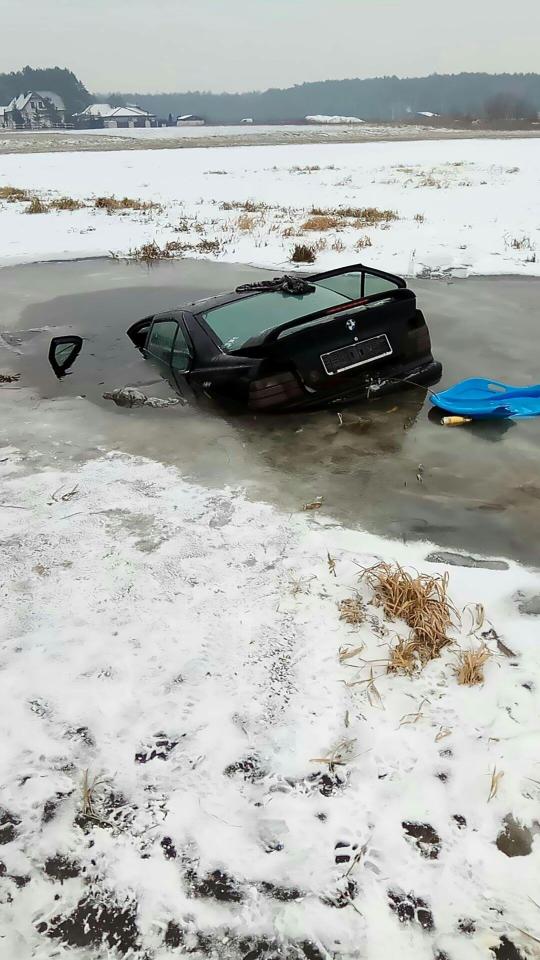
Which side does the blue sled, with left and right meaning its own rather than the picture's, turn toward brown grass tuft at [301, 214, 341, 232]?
right

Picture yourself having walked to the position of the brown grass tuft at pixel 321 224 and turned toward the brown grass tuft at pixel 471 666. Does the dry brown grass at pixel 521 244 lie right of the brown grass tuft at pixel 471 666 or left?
left

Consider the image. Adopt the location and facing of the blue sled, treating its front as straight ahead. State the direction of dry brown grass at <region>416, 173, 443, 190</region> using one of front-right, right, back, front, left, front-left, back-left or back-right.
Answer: right

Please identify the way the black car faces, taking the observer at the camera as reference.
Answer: facing away from the viewer and to the left of the viewer

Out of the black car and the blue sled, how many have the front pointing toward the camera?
0

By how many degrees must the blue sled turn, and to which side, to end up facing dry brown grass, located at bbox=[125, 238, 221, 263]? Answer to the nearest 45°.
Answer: approximately 45° to its right

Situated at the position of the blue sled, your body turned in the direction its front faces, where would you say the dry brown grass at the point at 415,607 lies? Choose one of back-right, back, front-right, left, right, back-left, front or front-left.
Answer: left

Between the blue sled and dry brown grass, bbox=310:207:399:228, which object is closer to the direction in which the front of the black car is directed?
the dry brown grass

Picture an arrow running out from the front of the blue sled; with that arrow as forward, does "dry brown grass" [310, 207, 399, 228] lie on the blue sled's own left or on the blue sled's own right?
on the blue sled's own right

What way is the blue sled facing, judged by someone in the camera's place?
facing to the left of the viewer

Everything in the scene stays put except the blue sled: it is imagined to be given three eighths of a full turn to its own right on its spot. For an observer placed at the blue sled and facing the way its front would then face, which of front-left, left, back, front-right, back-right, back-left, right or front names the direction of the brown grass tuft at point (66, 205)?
left

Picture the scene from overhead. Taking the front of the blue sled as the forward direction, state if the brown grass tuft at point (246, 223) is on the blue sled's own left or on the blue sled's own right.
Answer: on the blue sled's own right

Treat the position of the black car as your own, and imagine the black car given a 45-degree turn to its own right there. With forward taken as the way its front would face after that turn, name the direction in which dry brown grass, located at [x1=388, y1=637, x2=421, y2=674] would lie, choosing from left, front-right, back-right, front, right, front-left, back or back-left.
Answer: back

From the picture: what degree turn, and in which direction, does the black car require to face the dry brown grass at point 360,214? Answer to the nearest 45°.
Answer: approximately 45° to its right

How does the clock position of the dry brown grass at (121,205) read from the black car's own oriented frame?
The dry brown grass is roughly at 1 o'clock from the black car.

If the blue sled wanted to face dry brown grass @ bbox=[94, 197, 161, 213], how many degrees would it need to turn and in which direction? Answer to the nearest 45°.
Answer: approximately 45° to its right
